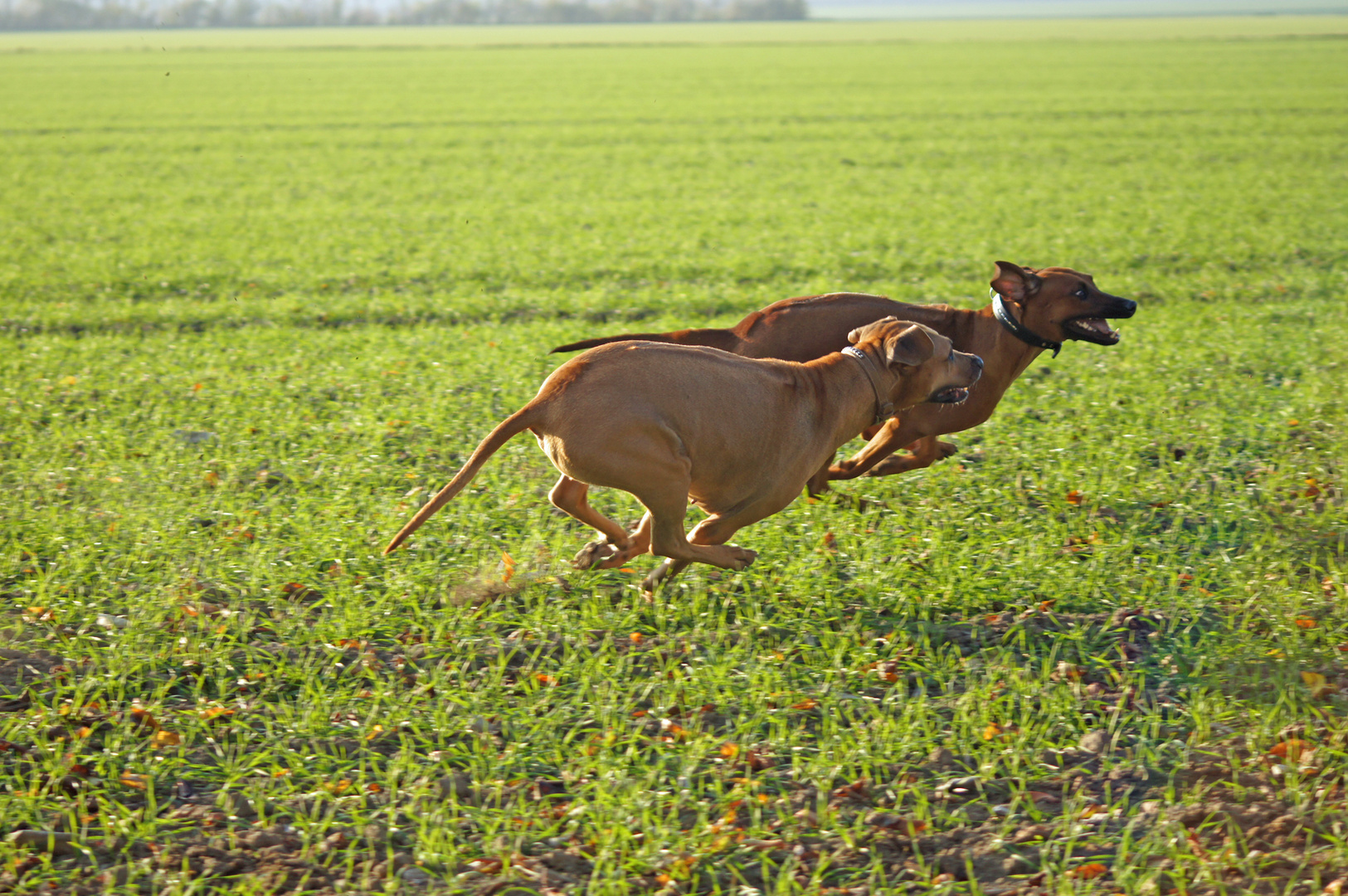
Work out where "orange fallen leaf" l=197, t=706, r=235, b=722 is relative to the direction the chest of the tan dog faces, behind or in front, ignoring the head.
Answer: behind

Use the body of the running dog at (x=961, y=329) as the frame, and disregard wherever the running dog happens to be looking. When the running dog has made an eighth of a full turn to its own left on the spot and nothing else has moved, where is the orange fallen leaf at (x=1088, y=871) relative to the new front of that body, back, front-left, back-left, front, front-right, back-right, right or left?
back-right

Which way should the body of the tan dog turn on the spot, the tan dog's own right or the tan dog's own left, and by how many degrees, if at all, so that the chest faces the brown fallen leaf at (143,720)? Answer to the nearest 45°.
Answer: approximately 135° to the tan dog's own right

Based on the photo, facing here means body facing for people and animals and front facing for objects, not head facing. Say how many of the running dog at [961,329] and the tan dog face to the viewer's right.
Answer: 2

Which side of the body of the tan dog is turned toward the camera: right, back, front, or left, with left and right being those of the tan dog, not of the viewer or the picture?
right

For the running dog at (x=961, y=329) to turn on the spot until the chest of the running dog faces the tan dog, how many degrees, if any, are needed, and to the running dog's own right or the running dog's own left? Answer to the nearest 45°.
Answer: approximately 135° to the running dog's own right

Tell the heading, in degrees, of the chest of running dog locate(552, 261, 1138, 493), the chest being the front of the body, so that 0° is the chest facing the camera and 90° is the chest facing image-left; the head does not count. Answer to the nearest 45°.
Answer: approximately 270°
